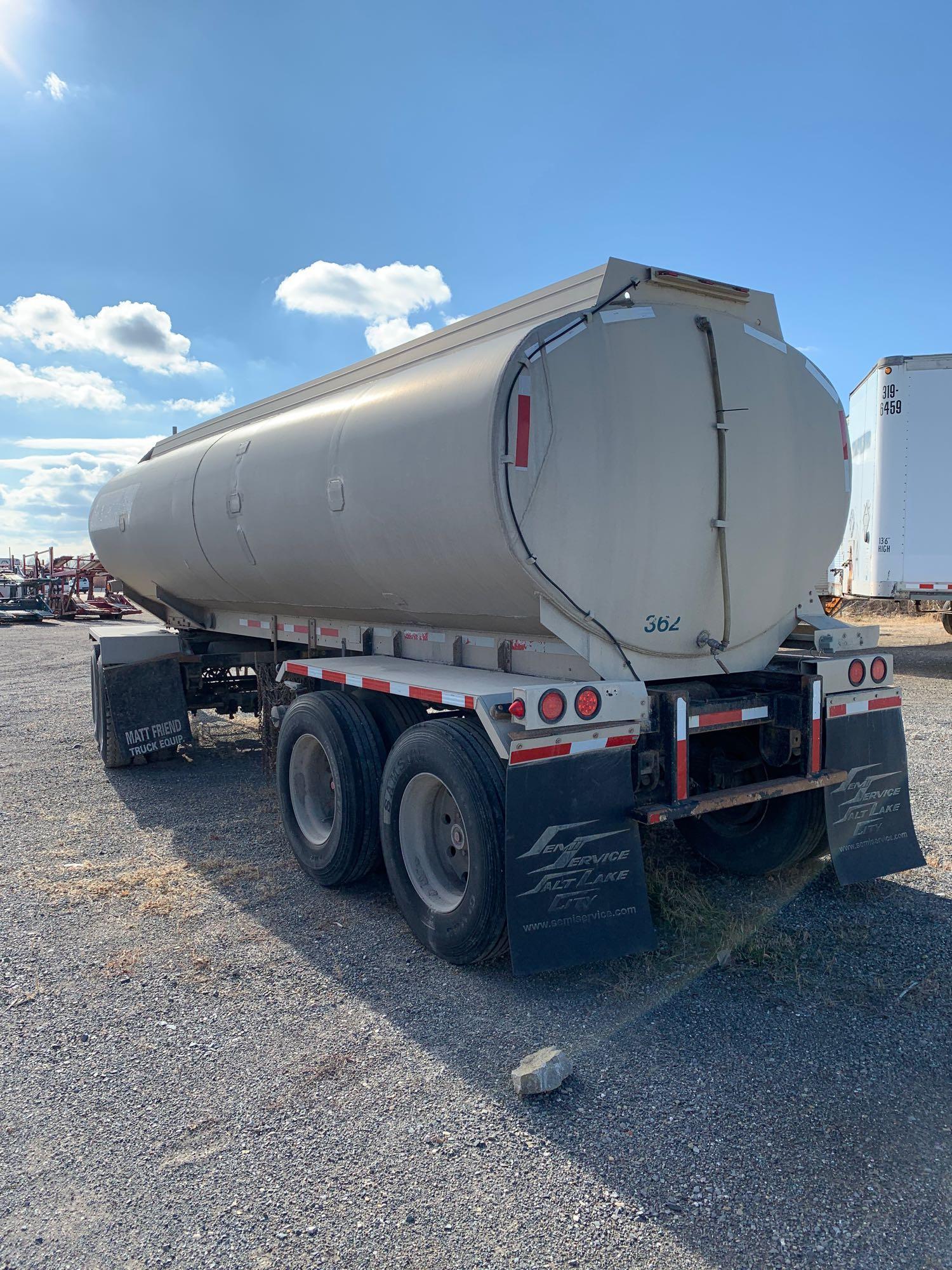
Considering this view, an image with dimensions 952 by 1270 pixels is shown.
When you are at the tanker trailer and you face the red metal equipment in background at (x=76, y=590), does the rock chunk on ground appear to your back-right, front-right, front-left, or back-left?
back-left

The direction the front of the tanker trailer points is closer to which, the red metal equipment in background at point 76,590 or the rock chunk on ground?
the red metal equipment in background

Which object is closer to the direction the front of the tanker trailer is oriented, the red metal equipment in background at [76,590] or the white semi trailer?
the red metal equipment in background

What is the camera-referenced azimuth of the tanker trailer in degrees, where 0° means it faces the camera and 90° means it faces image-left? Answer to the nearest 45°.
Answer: approximately 135°

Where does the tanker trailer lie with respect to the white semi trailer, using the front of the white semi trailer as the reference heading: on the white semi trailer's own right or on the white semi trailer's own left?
on the white semi trailer's own left

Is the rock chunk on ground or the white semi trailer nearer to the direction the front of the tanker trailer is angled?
the white semi trailer

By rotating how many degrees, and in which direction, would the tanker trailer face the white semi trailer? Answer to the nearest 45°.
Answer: approximately 90° to its right
